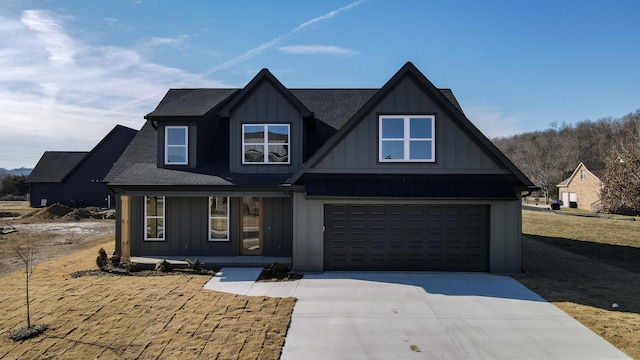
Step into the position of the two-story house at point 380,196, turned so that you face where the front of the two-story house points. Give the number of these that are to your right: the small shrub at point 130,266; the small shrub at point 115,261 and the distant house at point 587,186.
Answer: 2

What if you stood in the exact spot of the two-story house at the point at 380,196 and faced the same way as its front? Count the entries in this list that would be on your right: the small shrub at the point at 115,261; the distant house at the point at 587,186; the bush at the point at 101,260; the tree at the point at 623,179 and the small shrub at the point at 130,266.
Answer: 3

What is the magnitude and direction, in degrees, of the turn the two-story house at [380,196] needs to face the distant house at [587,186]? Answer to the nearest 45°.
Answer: approximately 135° to its left

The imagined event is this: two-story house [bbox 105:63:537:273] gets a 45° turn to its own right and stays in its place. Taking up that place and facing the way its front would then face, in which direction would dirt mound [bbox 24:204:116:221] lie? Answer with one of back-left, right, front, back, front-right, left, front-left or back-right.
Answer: right

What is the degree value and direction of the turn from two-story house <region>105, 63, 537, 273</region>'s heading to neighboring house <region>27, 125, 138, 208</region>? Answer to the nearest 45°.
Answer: approximately 135° to its right

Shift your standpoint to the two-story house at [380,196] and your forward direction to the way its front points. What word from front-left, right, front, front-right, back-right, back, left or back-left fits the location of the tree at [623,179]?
back-left

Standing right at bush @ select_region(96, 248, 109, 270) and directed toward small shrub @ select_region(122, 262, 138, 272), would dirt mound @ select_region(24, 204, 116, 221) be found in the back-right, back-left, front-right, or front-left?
back-left

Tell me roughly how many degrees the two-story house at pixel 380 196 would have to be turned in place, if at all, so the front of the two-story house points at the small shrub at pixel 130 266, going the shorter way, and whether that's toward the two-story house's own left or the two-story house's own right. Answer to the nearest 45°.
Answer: approximately 90° to the two-story house's own right

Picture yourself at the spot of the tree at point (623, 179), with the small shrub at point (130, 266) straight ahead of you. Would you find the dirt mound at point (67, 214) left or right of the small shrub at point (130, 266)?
right

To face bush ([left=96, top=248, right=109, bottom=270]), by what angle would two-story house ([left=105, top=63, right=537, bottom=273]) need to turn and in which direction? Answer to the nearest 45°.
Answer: approximately 90° to its right

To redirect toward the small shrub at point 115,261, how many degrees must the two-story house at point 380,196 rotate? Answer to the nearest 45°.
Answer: approximately 90° to its right

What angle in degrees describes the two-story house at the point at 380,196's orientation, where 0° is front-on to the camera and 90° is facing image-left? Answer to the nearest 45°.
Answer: approximately 0°
